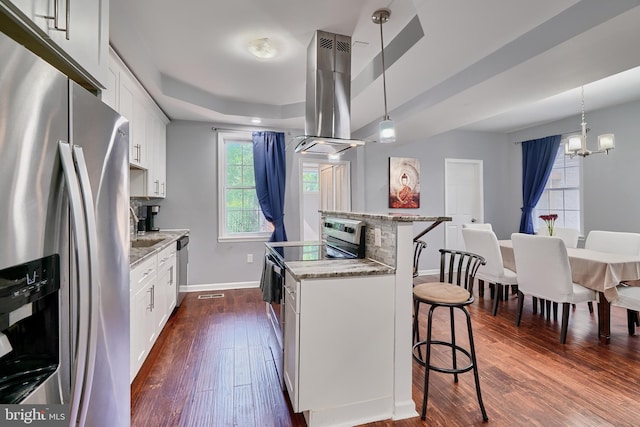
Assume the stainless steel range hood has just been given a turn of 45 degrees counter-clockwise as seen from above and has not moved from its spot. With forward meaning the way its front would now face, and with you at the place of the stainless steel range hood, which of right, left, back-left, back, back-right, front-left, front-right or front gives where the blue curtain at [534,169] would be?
back

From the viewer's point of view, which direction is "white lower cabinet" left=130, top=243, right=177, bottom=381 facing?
to the viewer's right

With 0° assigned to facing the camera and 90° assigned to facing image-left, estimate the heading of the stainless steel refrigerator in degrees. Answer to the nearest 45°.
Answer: approximately 315°

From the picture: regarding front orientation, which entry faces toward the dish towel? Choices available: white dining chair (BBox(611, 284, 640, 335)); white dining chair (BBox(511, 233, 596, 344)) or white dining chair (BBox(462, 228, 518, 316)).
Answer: white dining chair (BBox(611, 284, 640, 335))

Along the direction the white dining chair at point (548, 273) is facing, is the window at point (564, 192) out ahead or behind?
ahead

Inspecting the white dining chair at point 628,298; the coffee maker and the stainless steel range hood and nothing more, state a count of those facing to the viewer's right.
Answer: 1

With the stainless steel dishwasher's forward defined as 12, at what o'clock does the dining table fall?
The dining table is roughly at 1 o'clock from the stainless steel dishwasher.

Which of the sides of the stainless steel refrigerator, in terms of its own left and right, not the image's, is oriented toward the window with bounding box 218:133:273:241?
left

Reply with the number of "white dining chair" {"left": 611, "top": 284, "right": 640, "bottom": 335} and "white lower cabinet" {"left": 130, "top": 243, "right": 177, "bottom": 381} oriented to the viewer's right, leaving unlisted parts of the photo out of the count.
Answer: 1

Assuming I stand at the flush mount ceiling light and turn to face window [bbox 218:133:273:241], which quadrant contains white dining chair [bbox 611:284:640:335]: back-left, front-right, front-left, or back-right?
back-right

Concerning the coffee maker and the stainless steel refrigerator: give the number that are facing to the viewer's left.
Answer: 0

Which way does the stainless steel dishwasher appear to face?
to the viewer's right
